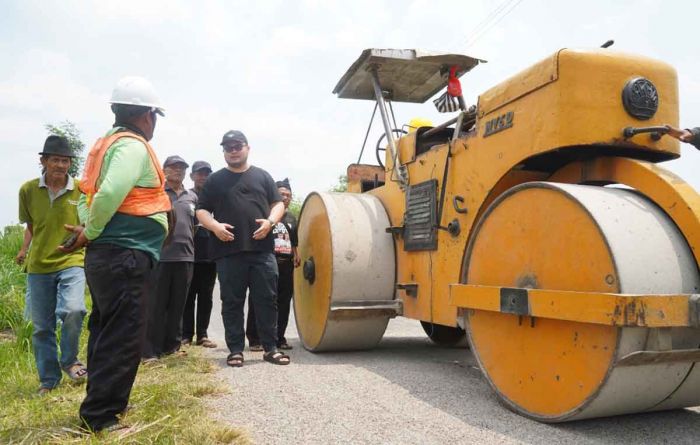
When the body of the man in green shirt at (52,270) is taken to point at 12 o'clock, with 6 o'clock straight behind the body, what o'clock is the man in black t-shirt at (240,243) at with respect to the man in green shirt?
The man in black t-shirt is roughly at 9 o'clock from the man in green shirt.

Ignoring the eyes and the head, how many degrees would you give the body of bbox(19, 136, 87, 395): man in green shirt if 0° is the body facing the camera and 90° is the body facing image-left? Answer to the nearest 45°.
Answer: approximately 0°

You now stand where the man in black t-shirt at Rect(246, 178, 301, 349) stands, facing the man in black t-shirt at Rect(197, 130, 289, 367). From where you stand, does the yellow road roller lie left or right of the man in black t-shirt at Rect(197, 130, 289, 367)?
left

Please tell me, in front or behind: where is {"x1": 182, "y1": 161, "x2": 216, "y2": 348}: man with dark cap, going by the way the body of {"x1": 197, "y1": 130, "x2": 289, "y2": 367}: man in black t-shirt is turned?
behind

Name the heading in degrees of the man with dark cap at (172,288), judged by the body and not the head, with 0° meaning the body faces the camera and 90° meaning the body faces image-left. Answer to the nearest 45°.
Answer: approximately 315°

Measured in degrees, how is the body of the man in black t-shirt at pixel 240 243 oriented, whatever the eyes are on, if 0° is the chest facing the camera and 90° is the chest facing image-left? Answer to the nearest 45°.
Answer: approximately 0°

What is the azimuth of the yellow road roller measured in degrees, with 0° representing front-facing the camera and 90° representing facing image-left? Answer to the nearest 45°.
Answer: approximately 315°

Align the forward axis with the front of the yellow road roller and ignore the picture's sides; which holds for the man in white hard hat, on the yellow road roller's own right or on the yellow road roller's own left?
on the yellow road roller's own right

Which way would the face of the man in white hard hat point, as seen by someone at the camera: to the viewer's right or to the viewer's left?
to the viewer's right

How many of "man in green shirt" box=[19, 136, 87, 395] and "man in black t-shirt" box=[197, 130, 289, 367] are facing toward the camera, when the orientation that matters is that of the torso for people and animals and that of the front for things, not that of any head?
2

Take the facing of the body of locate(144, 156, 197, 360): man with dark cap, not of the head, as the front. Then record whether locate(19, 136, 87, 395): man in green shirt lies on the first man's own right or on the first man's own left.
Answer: on the first man's own right
